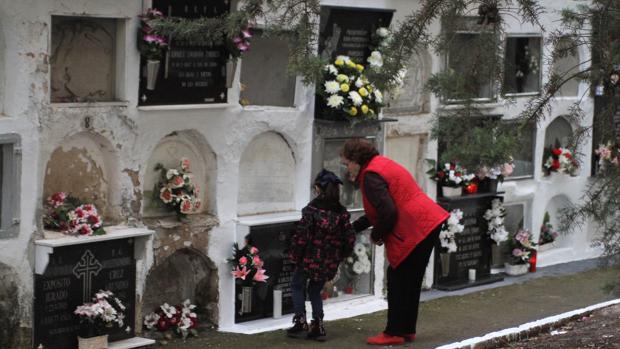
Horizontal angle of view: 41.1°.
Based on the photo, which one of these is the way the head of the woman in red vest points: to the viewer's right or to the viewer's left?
to the viewer's left

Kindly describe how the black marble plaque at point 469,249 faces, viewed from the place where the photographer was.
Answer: facing the viewer and to the right of the viewer

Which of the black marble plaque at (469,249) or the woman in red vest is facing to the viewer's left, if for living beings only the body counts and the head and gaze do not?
the woman in red vest

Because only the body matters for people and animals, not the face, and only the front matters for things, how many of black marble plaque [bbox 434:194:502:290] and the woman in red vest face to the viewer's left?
1

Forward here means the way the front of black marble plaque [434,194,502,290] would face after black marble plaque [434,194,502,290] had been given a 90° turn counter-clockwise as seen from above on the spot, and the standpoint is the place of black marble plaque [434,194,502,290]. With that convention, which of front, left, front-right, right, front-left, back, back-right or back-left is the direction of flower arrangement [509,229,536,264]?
front

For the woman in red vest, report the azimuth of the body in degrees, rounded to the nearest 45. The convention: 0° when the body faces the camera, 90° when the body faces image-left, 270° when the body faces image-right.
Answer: approximately 90°

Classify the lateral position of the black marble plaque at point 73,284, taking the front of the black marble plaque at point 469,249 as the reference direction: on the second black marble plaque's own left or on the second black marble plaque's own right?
on the second black marble plaque's own right

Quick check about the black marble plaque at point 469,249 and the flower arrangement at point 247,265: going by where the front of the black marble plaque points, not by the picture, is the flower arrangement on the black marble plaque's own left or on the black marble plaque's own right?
on the black marble plaque's own right
